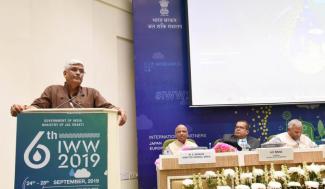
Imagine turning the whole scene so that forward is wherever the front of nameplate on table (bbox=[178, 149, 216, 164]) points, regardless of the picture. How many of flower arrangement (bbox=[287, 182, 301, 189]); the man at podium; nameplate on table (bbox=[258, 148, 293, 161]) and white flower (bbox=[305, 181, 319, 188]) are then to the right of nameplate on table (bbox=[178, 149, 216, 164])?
1

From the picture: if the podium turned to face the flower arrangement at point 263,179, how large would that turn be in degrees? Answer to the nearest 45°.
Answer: approximately 90° to its left

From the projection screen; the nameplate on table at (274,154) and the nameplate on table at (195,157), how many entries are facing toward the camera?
3

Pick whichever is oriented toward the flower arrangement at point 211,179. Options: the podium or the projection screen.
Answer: the projection screen

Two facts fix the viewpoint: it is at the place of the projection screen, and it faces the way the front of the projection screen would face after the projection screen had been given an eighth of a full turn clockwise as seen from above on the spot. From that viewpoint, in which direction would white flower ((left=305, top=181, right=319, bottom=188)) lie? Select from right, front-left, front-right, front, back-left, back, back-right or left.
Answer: front-left

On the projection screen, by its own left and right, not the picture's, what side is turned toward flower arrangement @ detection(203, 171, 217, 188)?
front

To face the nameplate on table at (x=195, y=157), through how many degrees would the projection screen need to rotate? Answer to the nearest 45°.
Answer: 0° — it already faces it
